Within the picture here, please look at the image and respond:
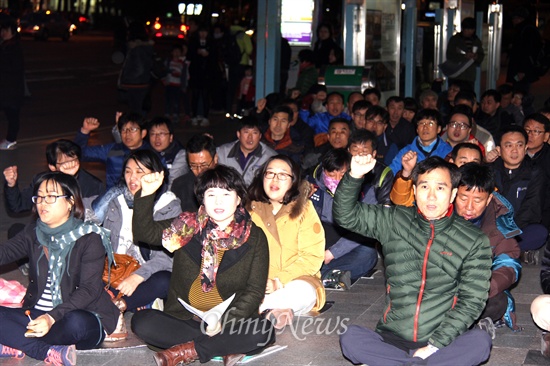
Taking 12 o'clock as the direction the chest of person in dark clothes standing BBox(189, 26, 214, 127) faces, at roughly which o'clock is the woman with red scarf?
The woman with red scarf is roughly at 12 o'clock from the person in dark clothes standing.

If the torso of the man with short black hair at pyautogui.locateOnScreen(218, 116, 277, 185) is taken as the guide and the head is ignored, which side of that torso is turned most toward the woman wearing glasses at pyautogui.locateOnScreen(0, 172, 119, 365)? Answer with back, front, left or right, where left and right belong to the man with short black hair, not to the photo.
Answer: front

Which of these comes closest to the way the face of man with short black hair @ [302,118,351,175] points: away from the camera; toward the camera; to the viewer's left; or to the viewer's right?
toward the camera

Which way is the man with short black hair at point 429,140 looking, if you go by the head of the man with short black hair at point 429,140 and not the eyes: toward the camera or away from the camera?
toward the camera

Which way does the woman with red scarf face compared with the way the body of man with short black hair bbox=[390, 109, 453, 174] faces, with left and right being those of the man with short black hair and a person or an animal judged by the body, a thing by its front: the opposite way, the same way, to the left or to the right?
the same way

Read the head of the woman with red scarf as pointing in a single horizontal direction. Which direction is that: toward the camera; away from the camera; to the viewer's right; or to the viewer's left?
toward the camera

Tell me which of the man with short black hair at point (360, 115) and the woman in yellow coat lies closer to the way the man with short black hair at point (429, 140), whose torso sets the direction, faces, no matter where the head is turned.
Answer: the woman in yellow coat

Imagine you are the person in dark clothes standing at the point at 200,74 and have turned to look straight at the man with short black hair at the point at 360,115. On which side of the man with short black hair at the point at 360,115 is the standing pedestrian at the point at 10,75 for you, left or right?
right

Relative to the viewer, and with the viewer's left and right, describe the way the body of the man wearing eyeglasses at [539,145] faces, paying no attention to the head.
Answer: facing the viewer and to the left of the viewer

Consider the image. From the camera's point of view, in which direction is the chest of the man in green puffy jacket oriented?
toward the camera

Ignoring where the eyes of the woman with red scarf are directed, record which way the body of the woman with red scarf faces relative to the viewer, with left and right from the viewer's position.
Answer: facing the viewer

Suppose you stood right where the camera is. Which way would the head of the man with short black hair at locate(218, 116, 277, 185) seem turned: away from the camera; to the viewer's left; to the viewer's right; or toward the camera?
toward the camera

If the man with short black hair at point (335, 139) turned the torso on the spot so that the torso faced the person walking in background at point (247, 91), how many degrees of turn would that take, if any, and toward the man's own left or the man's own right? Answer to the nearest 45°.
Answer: approximately 180°

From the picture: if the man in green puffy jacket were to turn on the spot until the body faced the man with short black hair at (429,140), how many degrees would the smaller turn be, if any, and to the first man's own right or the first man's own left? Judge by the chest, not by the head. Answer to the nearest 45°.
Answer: approximately 180°

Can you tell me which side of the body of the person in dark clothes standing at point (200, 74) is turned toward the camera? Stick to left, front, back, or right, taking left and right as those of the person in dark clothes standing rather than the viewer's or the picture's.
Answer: front

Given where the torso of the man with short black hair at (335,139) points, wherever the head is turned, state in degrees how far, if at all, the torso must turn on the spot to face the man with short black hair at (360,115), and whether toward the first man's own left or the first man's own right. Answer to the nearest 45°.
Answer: approximately 180°

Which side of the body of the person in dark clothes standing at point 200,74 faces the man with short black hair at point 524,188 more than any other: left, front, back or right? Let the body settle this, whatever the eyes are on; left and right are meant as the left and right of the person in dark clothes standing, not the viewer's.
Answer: front
